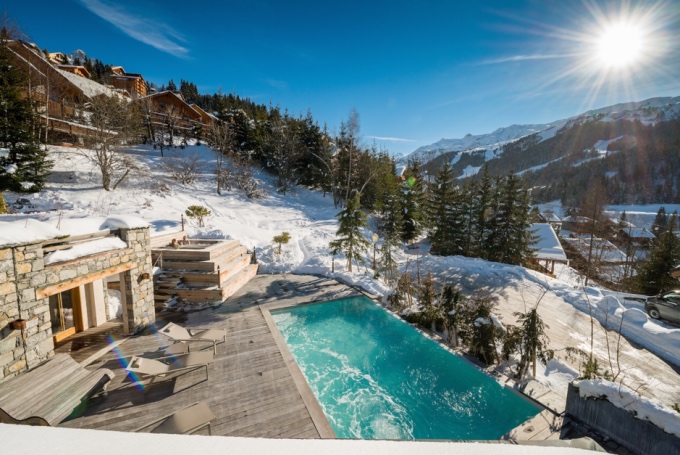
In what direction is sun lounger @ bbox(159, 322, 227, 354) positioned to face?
to the viewer's right

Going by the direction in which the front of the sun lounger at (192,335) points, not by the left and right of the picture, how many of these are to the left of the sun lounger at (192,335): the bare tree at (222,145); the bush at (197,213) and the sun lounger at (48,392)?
2

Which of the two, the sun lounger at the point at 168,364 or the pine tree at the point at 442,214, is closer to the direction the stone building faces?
the sun lounger

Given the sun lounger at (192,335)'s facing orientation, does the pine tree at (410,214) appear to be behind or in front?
in front

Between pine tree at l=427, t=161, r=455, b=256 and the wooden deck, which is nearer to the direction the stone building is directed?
the wooden deck

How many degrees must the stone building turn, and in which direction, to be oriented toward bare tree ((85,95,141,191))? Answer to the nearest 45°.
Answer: approximately 135° to its left

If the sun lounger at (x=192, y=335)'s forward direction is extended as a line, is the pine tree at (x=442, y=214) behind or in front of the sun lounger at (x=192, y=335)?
in front

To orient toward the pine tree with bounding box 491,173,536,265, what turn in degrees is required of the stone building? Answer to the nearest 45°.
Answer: approximately 45° to its left

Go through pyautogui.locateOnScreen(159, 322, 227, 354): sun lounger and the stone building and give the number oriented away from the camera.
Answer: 0

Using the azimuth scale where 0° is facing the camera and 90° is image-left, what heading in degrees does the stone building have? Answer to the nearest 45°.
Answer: approximately 315°

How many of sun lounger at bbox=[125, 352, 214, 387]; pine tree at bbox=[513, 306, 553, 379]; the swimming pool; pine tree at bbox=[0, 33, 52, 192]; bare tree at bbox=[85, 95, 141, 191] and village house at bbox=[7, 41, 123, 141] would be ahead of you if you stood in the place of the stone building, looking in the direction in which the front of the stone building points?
3

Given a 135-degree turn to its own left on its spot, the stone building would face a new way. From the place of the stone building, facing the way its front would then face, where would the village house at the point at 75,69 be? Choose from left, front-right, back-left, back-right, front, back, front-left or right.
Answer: front
